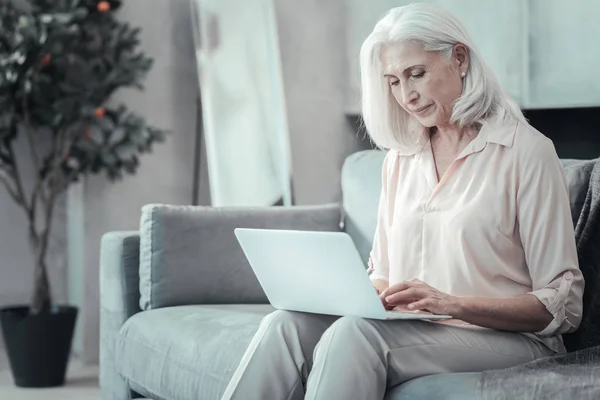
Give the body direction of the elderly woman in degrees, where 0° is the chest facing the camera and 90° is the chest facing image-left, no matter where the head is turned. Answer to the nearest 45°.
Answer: approximately 45°

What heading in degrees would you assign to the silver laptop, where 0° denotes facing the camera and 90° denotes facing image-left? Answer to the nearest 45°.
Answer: approximately 225°

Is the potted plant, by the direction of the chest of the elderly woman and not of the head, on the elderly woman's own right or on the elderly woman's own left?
on the elderly woman's own right

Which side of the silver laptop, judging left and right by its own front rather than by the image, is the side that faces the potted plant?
left

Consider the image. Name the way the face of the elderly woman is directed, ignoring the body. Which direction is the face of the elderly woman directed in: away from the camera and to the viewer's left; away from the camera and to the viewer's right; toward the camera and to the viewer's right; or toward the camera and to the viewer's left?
toward the camera and to the viewer's left
